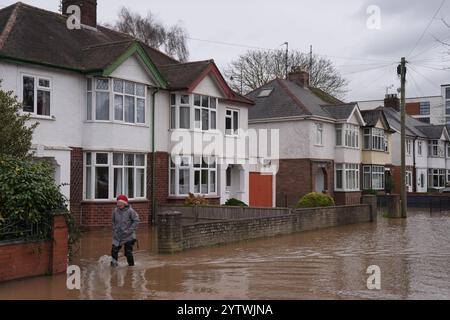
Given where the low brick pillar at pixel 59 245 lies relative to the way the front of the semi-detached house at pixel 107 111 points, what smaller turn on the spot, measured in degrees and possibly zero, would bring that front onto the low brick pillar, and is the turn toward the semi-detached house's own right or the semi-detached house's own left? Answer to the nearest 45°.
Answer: approximately 45° to the semi-detached house's own right

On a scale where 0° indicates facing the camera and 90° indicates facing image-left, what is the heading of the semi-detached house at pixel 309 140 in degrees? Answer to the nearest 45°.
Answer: approximately 315°

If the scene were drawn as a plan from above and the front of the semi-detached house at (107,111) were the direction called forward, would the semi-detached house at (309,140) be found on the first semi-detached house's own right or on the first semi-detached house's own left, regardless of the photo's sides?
on the first semi-detached house's own left

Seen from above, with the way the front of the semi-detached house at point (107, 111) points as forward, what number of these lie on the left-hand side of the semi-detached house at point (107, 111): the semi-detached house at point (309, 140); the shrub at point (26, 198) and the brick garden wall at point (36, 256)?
1

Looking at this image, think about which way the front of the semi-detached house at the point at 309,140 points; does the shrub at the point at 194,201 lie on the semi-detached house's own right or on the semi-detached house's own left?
on the semi-detached house's own right

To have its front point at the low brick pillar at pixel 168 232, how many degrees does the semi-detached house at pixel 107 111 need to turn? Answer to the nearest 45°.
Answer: approximately 45° to its right

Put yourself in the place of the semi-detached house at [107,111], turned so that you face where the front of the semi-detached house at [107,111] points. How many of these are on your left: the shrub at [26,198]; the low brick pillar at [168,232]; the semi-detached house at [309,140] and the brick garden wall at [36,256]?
1

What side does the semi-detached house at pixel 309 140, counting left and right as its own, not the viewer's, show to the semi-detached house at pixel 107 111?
right

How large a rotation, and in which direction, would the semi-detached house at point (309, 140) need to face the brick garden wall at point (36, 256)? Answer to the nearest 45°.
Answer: approximately 45° to its right

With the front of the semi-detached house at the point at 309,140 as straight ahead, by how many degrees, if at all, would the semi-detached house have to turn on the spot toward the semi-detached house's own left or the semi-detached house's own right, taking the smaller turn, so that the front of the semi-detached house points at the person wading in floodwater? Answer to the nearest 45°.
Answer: approximately 45° to the semi-detached house's own right

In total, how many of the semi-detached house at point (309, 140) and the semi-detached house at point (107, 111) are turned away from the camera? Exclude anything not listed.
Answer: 0

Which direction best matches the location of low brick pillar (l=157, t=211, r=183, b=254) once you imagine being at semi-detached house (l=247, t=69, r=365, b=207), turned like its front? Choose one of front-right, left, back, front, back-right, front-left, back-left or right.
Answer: front-right

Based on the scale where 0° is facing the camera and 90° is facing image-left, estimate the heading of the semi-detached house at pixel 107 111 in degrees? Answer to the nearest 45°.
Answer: approximately 315°
